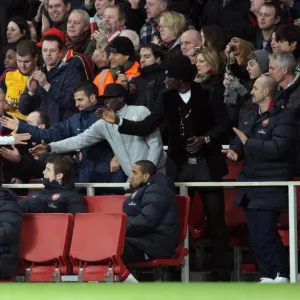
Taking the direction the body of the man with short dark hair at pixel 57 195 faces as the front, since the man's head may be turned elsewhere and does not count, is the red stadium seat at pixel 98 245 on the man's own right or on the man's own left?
on the man's own left

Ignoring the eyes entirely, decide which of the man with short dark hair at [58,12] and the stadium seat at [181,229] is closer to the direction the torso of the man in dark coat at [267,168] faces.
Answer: the stadium seat

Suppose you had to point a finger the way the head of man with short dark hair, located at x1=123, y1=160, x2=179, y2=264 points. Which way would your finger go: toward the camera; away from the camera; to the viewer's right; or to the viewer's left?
to the viewer's left

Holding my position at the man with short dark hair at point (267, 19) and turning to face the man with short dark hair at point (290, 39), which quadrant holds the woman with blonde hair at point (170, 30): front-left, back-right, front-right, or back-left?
back-right
